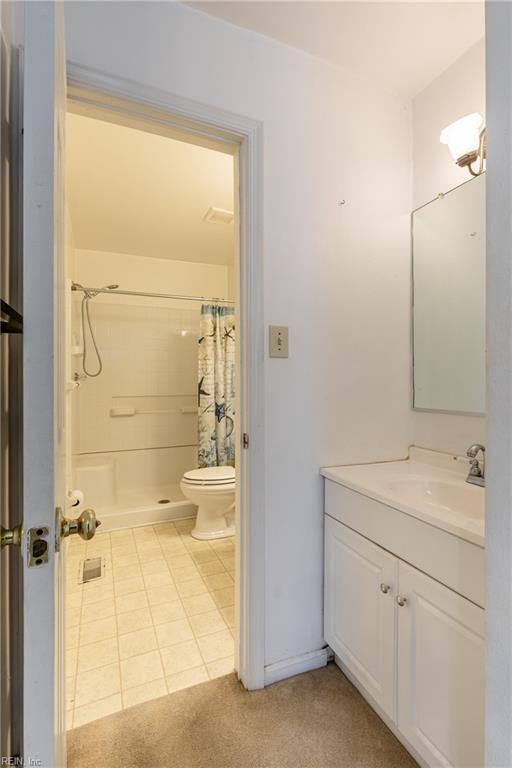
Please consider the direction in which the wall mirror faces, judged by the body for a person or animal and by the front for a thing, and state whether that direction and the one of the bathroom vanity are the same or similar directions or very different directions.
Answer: same or similar directions

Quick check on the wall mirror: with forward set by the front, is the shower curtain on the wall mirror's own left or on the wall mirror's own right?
on the wall mirror's own right

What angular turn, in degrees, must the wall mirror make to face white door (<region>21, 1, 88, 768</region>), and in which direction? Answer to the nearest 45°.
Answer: approximately 45° to its left

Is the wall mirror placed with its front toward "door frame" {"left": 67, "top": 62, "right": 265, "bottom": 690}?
yes

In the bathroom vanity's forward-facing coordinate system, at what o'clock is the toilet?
The toilet is roughly at 3 o'clock from the bathroom vanity.

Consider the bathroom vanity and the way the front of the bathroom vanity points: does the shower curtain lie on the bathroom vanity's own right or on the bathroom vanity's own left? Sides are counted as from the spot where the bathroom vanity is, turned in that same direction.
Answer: on the bathroom vanity's own right

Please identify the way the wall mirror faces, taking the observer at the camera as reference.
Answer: facing the viewer and to the left of the viewer

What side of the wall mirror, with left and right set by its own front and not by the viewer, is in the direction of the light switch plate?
front

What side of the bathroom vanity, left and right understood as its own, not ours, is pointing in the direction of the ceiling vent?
right

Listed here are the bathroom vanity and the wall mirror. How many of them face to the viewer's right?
0

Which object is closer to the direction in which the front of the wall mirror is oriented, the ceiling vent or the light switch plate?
the light switch plate
